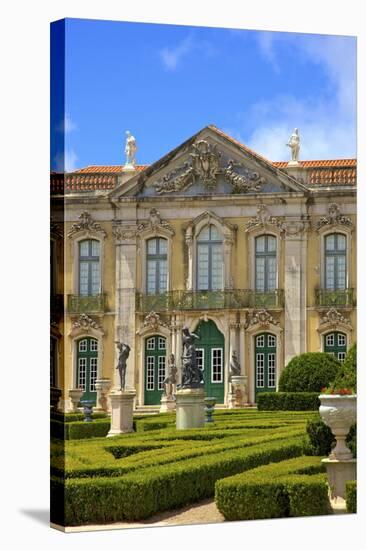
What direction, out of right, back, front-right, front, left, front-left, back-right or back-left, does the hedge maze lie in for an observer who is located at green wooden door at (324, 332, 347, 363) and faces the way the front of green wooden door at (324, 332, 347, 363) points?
front-right

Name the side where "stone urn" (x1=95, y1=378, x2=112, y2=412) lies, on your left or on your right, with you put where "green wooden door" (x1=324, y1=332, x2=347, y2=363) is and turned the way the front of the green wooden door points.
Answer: on your right

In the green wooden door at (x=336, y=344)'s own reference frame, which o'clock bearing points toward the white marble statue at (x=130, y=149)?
The white marble statue is roughly at 2 o'clock from the green wooden door.

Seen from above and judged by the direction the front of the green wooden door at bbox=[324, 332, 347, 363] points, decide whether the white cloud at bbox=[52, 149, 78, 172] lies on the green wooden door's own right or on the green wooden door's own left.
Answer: on the green wooden door's own right

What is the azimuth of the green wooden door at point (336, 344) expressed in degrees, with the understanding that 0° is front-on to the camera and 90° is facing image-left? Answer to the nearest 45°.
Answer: approximately 0°

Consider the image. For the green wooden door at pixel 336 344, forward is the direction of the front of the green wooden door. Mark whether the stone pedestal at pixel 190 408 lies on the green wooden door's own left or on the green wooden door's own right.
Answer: on the green wooden door's own right

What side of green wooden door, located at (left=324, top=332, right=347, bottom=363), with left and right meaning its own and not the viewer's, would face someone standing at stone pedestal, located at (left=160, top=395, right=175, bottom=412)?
right

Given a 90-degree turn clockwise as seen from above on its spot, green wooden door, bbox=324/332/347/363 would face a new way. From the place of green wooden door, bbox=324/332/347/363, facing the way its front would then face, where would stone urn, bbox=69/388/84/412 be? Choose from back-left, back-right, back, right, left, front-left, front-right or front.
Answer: front-left

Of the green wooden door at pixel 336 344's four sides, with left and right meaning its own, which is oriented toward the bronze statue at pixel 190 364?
right
